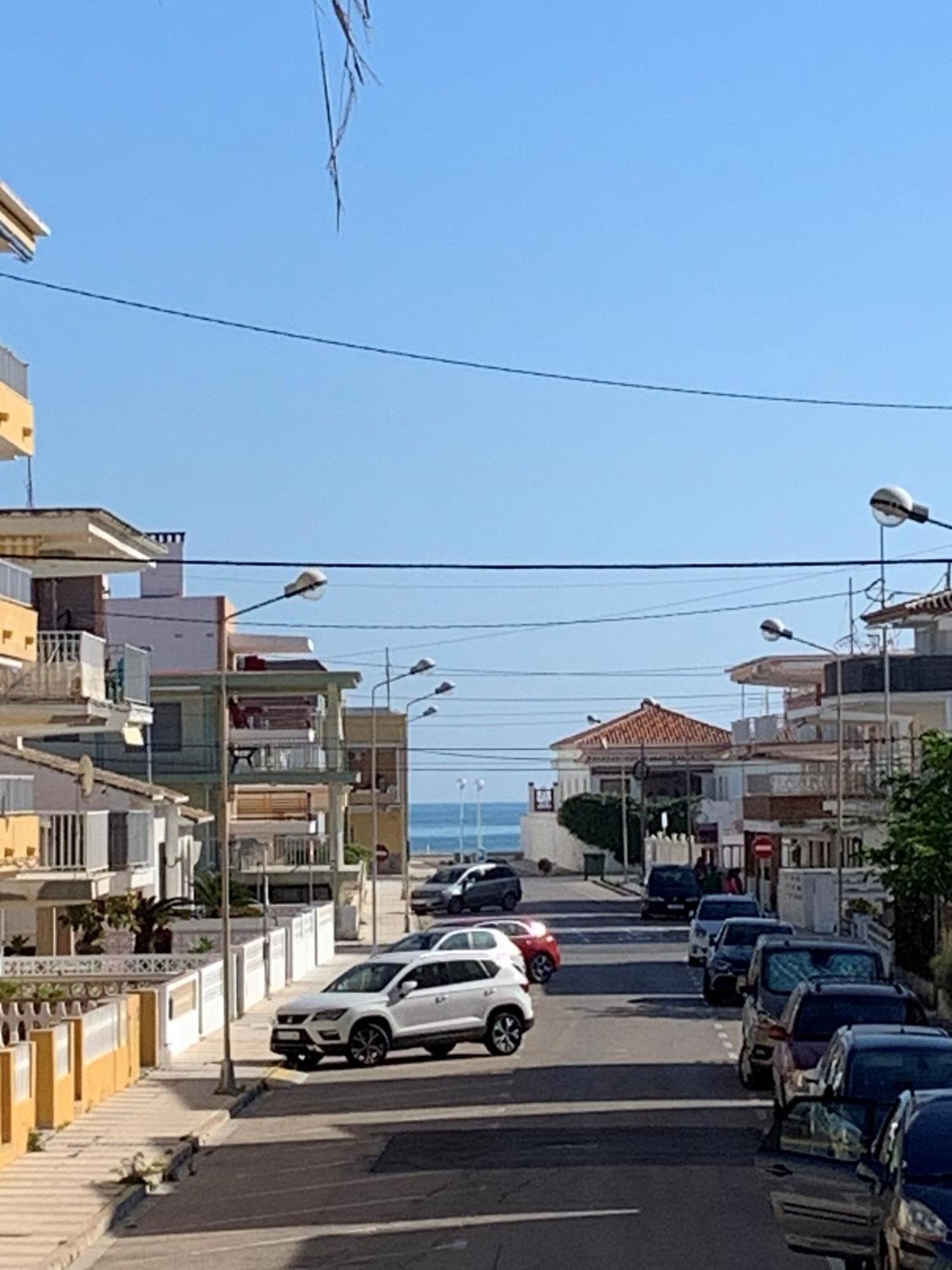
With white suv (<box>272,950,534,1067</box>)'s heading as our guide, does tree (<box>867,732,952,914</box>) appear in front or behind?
behind

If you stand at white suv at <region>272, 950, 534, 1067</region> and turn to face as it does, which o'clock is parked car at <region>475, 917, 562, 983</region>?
The parked car is roughly at 5 o'clock from the white suv.

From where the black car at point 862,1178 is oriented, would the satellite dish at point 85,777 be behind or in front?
behind

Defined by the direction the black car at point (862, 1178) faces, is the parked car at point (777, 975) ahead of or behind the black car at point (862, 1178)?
behind

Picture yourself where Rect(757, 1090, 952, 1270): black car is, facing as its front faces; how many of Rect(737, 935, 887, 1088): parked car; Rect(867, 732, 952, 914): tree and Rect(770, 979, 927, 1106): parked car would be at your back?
3

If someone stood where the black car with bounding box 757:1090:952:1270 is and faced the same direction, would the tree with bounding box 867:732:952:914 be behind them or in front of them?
behind

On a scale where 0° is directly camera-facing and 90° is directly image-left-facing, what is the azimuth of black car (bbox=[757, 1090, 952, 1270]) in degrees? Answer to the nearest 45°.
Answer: approximately 0°

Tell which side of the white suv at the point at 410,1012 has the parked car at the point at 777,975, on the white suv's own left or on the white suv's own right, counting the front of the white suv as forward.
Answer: on the white suv's own left

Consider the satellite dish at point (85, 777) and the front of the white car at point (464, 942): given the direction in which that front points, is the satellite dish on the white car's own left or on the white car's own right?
on the white car's own right

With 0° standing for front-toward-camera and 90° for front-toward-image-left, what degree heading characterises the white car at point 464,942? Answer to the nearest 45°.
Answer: approximately 45°

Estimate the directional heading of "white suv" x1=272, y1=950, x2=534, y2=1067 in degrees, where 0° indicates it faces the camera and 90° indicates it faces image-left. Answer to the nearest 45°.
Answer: approximately 45°
